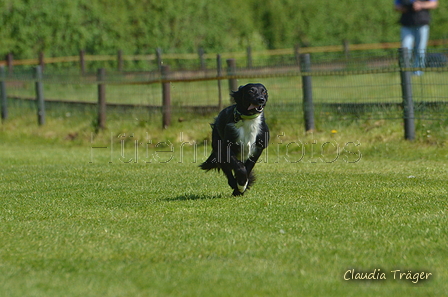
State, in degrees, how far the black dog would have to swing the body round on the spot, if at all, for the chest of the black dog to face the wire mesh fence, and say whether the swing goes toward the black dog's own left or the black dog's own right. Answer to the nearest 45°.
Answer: approximately 135° to the black dog's own left

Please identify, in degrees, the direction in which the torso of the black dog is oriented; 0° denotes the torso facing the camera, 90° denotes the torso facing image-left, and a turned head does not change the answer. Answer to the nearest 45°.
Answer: approximately 315°

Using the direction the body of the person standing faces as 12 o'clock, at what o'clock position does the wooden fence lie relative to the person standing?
The wooden fence is roughly at 1 o'clock from the person standing.

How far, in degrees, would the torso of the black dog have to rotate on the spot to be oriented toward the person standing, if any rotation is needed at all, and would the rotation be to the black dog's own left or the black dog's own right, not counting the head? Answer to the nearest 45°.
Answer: approximately 135° to the black dog's own left

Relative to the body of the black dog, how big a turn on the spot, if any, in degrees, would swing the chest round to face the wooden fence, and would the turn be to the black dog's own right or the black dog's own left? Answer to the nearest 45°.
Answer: approximately 135° to the black dog's own left
